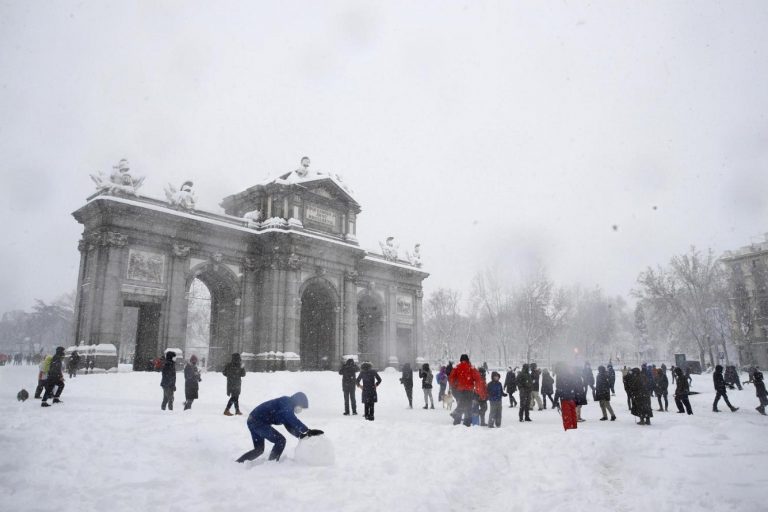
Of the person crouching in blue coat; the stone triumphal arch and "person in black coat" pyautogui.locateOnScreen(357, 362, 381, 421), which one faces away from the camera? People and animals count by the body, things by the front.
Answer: the person in black coat

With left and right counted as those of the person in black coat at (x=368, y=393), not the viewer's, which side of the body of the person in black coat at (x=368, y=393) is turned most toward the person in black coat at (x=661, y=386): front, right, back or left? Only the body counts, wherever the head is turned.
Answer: right

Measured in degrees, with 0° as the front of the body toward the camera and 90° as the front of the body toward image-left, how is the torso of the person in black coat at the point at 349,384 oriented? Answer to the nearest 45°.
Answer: approximately 180°

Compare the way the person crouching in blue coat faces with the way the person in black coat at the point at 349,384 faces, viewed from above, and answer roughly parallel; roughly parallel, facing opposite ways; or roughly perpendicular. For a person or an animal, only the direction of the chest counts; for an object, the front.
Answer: roughly perpendicular

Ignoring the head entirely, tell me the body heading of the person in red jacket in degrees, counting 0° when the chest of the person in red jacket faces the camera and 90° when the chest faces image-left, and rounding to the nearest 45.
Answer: approximately 180°

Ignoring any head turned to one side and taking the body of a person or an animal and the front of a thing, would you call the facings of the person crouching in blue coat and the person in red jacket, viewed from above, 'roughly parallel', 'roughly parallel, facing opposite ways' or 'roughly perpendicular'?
roughly perpendicular

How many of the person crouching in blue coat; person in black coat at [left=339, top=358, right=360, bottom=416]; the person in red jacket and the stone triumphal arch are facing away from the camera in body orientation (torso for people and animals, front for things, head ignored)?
2

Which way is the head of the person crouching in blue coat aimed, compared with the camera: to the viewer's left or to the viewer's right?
to the viewer's right

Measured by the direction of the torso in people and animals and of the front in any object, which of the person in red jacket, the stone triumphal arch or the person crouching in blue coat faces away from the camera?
the person in red jacket

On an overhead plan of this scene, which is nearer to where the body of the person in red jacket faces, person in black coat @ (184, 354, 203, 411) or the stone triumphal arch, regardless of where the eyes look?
the stone triumphal arch

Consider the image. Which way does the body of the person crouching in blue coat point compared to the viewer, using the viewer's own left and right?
facing to the right of the viewer
